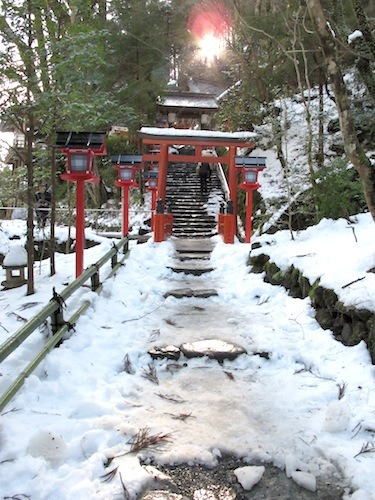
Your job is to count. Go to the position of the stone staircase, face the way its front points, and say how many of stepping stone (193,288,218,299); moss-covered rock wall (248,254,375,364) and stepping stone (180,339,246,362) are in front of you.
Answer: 3

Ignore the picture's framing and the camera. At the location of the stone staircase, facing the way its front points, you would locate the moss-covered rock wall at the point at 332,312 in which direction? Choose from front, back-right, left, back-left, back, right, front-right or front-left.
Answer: front

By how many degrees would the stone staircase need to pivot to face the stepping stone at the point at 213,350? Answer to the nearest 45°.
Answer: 0° — it already faces it

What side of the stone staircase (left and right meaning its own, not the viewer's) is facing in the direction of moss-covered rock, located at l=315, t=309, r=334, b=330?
front

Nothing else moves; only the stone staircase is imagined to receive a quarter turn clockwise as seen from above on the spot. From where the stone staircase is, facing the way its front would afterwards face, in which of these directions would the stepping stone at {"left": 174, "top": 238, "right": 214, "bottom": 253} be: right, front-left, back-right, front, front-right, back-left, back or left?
left

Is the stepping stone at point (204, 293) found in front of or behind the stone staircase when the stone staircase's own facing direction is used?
in front

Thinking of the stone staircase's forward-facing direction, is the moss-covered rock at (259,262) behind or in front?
in front

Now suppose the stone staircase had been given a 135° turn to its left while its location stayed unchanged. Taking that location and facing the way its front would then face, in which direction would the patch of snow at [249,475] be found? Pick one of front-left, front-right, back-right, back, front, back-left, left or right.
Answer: back-right

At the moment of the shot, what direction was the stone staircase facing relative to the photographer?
facing the viewer

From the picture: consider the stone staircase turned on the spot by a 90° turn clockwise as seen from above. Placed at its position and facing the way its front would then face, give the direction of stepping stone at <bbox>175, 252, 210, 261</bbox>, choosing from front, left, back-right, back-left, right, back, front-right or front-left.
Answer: left

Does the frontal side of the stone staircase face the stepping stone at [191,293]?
yes
